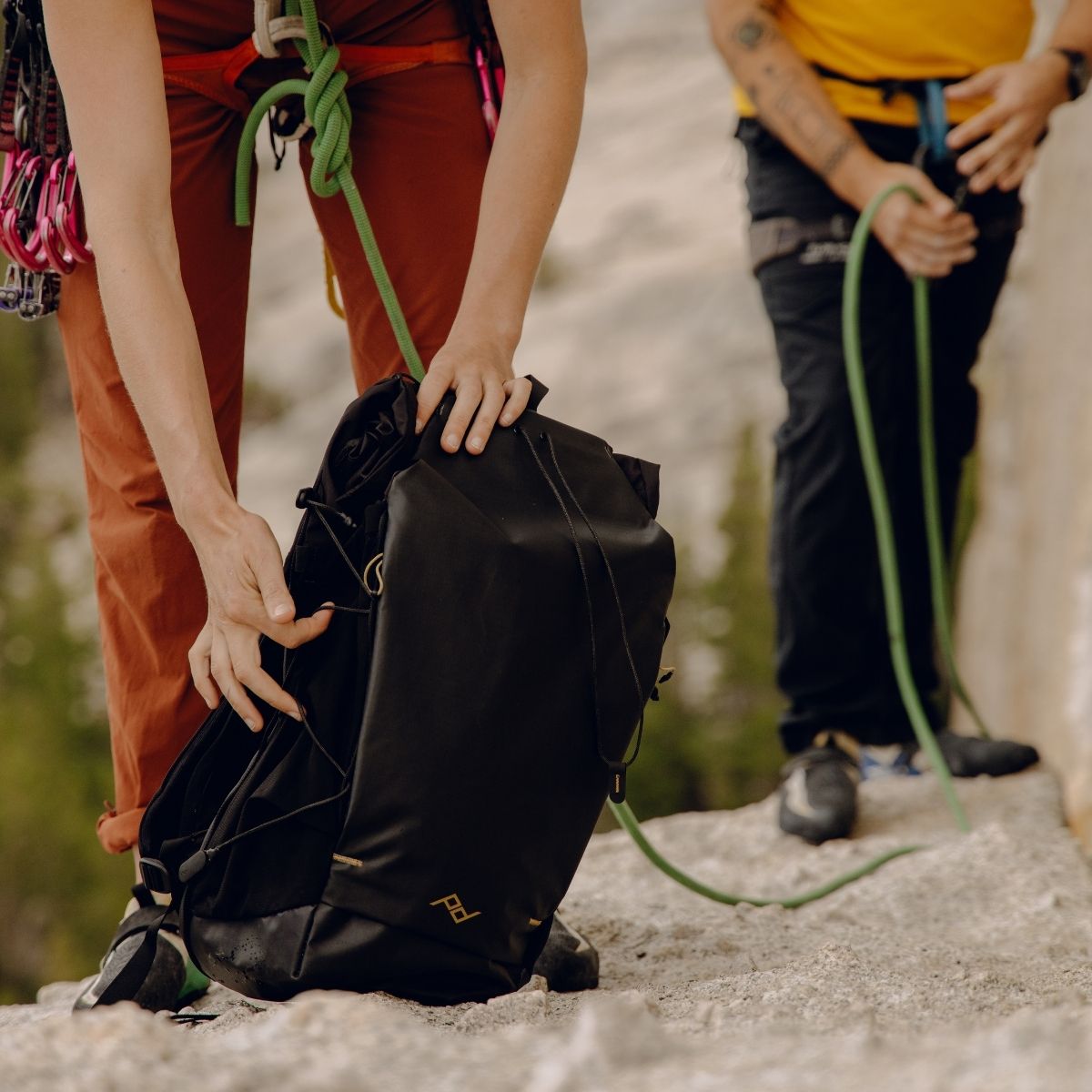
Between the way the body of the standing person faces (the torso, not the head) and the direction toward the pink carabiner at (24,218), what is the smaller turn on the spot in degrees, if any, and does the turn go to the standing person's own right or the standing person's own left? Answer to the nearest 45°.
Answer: approximately 90° to the standing person's own right

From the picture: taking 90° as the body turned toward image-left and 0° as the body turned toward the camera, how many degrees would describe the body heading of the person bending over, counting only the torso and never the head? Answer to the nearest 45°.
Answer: approximately 0°

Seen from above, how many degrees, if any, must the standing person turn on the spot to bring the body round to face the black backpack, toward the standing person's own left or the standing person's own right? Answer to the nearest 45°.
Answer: approximately 45° to the standing person's own right

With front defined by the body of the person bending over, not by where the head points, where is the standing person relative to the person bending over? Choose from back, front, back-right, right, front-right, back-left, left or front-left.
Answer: back-left

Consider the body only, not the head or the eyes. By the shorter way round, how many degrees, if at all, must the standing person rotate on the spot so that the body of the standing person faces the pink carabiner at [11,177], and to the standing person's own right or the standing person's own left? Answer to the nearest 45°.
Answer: approximately 90° to the standing person's own right

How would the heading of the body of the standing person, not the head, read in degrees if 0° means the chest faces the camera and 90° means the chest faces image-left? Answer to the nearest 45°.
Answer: approximately 315°

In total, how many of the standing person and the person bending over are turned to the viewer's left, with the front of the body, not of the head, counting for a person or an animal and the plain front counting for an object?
0
